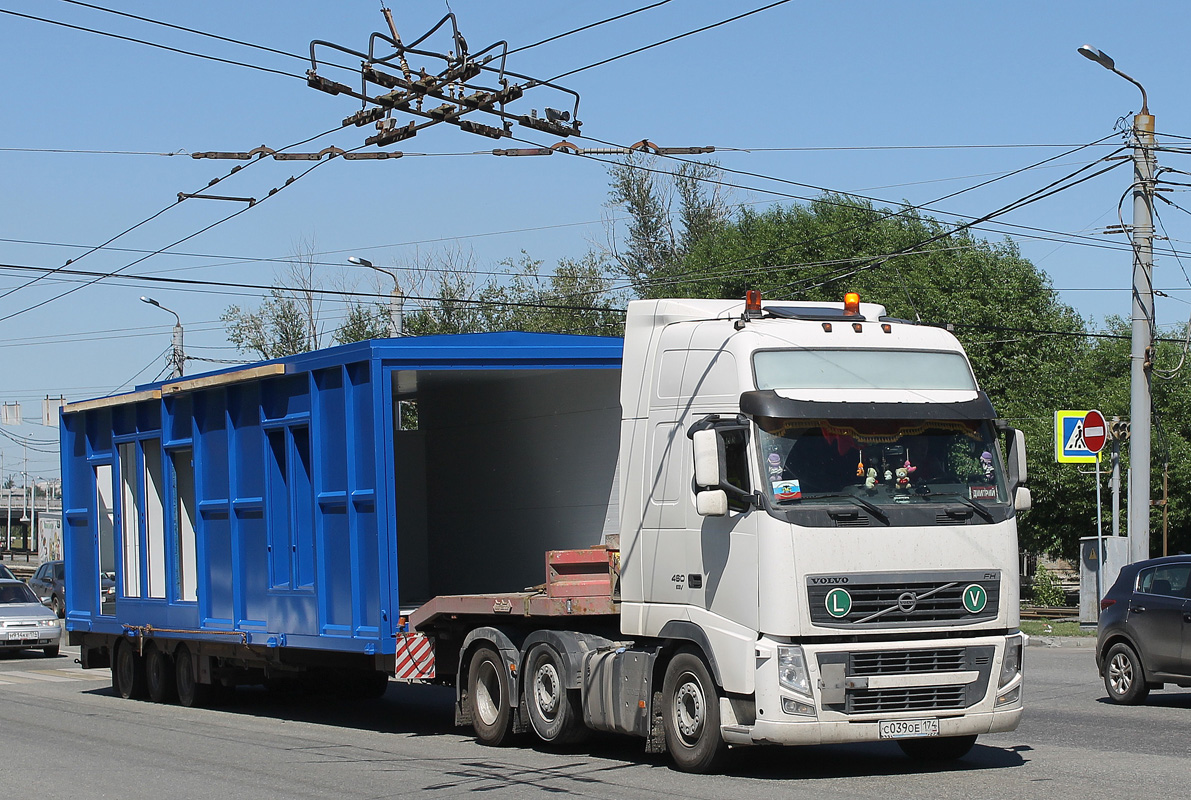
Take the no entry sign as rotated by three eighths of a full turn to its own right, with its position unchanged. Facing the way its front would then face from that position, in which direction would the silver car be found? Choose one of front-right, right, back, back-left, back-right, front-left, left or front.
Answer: left

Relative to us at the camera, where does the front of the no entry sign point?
facing the viewer and to the left of the viewer
